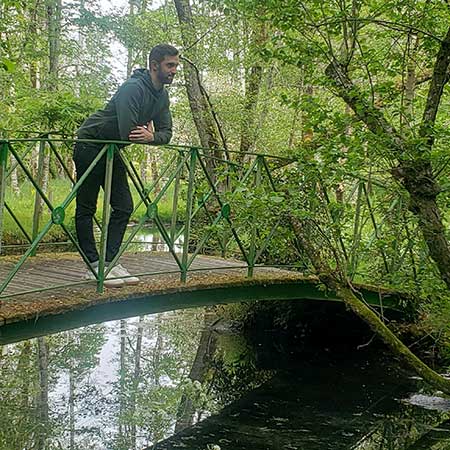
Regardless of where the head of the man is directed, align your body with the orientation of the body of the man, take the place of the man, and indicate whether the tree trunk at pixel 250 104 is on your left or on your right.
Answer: on your left

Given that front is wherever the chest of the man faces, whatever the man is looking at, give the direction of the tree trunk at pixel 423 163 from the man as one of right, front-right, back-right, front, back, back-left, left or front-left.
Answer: front-left

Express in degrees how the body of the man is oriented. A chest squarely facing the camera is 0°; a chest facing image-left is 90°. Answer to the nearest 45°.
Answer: approximately 315°
